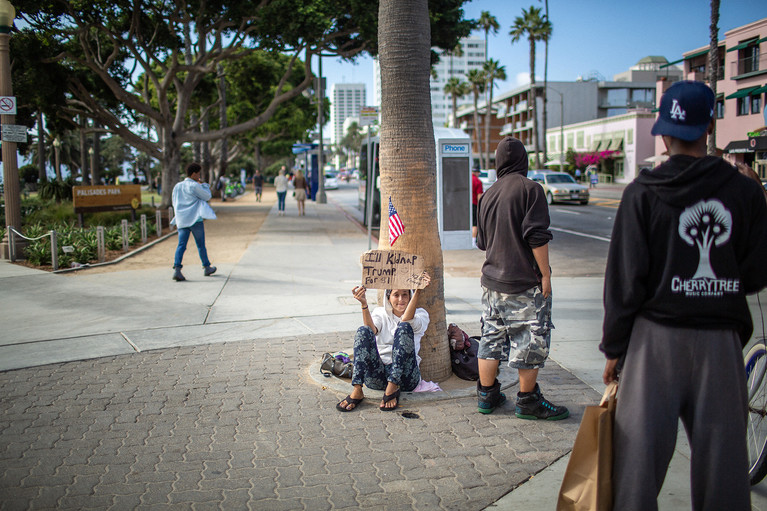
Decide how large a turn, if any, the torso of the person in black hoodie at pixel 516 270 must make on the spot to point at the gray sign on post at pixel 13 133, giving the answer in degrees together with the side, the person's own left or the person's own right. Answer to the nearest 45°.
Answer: approximately 90° to the person's own left

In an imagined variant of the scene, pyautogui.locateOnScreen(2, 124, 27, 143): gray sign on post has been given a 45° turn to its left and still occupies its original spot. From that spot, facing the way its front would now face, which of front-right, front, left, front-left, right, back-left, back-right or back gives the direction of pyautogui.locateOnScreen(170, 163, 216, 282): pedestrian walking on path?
front

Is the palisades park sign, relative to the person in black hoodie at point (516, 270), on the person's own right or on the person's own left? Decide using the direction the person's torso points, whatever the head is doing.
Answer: on the person's own left

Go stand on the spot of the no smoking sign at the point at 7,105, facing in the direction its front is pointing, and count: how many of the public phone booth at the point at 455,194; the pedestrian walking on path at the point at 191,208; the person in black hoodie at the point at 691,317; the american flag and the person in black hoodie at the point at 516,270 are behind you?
0

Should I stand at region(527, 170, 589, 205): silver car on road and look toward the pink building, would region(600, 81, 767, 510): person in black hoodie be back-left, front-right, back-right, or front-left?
back-right

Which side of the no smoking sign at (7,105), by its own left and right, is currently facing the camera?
front

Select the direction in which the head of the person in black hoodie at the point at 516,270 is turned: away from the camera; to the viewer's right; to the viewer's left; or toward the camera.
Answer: away from the camera

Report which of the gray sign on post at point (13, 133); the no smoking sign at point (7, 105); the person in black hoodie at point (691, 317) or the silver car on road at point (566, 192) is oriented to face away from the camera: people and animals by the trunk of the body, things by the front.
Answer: the person in black hoodie

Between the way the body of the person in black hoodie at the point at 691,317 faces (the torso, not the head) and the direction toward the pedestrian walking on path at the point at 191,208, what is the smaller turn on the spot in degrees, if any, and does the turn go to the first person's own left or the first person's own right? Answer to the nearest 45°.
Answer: approximately 45° to the first person's own left

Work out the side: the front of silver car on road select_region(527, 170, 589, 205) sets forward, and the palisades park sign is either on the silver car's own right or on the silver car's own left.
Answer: on the silver car's own right

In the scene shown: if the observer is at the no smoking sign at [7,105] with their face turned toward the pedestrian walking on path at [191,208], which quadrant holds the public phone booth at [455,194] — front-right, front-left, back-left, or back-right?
front-left

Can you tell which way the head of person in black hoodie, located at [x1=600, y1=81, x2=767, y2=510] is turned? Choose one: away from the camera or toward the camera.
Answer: away from the camera

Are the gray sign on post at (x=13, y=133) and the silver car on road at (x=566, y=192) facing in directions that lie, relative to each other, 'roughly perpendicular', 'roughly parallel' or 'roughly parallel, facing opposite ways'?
roughly parallel

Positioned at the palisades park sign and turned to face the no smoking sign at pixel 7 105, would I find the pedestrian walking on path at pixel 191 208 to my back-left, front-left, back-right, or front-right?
front-left

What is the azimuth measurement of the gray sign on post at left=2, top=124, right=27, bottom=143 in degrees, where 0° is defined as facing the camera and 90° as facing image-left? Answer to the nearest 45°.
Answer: approximately 0°

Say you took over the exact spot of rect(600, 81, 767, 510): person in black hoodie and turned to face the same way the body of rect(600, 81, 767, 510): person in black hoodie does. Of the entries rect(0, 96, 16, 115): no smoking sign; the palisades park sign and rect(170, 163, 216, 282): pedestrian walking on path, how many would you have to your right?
0

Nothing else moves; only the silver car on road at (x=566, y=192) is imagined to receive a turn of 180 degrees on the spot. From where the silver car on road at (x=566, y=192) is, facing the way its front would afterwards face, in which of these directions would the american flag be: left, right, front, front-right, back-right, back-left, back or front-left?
back-left

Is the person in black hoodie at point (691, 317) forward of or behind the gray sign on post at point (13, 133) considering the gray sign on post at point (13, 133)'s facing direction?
forward
